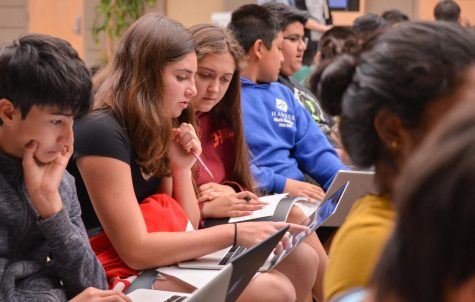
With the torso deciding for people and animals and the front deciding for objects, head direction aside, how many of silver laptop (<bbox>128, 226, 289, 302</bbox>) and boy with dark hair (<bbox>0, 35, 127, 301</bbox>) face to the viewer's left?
1

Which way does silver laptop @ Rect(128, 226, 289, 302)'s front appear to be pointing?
to the viewer's left

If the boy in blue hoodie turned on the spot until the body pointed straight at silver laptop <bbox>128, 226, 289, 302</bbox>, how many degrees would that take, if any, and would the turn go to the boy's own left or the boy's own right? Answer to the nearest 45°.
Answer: approximately 45° to the boy's own right
